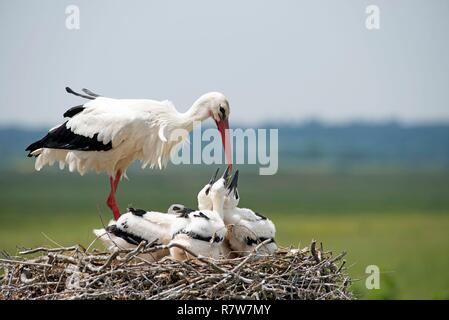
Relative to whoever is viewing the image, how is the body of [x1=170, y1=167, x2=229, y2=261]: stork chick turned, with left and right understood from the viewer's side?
facing to the right of the viewer

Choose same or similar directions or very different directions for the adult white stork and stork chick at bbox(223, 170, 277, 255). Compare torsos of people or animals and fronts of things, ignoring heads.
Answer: very different directions

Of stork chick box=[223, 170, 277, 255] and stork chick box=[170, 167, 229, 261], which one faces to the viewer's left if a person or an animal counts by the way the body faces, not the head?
stork chick box=[223, 170, 277, 255]

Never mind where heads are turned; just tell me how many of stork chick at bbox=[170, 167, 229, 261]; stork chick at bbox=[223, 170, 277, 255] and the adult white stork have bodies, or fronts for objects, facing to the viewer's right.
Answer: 2

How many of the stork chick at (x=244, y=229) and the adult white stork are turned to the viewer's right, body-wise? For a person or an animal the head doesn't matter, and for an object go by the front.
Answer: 1

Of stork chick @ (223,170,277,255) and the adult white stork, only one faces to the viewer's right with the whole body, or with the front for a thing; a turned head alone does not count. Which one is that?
the adult white stork

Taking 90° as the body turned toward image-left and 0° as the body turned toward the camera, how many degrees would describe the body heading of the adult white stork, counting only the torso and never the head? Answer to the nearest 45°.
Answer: approximately 270°

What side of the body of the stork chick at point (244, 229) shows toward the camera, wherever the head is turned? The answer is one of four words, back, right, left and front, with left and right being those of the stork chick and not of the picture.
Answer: left

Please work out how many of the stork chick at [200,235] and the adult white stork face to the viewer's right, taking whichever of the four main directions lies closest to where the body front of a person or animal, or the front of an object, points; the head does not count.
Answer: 2

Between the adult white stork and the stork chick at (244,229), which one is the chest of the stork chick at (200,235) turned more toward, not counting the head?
the stork chick
